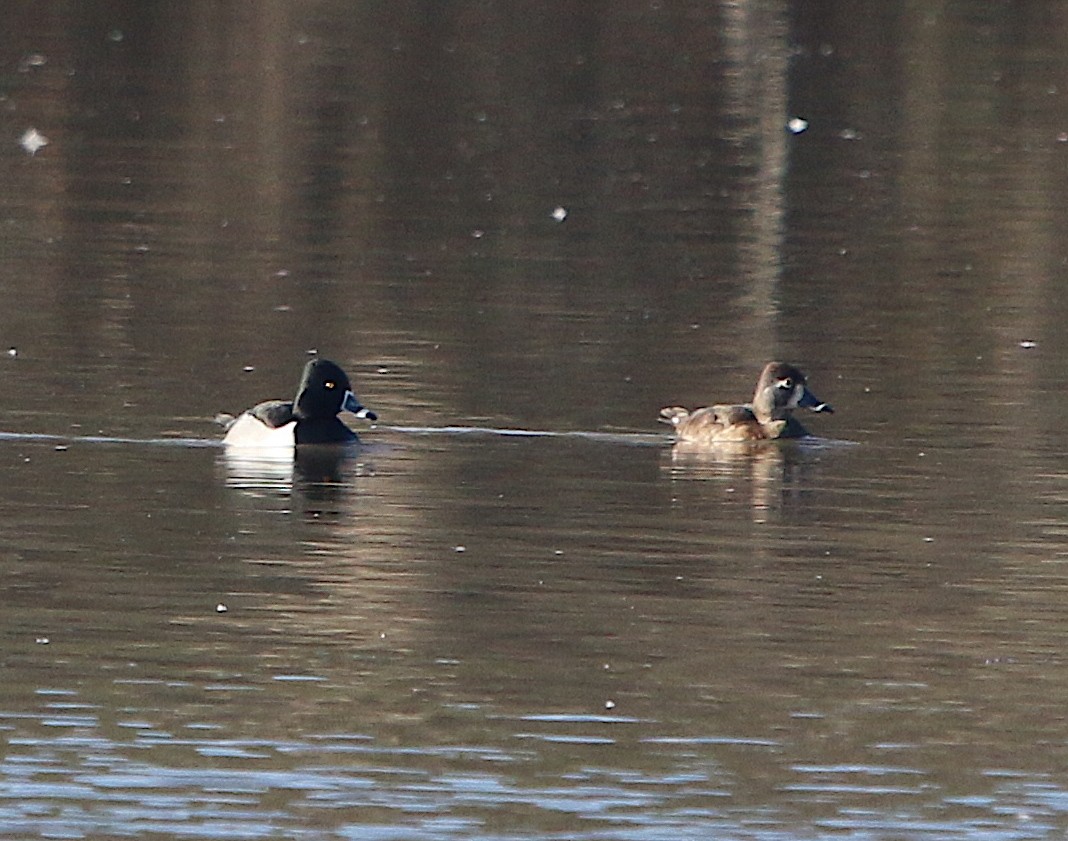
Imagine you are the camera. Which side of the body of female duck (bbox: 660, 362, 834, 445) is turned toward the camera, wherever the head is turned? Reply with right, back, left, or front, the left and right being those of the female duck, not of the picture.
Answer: right

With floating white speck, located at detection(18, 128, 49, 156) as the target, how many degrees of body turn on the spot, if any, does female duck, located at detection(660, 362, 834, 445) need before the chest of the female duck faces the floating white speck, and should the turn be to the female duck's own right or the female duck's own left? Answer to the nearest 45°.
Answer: approximately 135° to the female duck's own left
